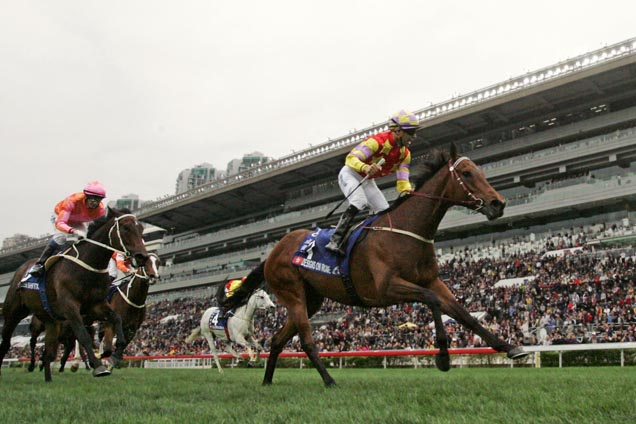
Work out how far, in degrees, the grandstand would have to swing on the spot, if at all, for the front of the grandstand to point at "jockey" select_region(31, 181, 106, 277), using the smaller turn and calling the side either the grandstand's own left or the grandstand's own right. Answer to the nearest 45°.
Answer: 0° — it already faces them

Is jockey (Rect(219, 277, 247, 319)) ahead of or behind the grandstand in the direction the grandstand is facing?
ahead

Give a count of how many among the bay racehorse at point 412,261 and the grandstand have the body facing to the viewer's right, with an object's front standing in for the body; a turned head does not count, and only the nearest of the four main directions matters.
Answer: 1

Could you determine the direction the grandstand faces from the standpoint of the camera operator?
facing the viewer and to the left of the viewer

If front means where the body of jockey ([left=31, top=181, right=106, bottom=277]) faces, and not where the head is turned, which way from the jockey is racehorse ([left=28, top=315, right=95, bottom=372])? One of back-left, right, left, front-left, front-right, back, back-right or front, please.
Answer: back-left

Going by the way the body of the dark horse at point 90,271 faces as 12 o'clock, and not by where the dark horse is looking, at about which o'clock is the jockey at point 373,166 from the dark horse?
The jockey is roughly at 12 o'clock from the dark horse.

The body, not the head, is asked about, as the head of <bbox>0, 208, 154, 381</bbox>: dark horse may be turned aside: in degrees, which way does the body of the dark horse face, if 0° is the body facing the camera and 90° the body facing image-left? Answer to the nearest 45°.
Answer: approximately 315°

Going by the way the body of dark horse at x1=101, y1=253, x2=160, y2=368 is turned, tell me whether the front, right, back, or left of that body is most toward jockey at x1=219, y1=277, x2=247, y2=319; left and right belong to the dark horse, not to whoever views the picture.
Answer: left

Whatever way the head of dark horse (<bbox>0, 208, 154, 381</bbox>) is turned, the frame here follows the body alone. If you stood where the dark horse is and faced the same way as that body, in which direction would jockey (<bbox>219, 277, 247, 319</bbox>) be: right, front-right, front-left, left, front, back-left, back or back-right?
left

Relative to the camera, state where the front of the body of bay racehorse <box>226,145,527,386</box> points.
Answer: to the viewer's right

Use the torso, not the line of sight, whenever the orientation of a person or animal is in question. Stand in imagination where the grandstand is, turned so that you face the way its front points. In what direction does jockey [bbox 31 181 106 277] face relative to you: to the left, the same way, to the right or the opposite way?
to the left

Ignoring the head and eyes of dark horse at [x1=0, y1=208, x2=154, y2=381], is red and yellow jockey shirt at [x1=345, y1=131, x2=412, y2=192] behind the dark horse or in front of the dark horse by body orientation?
in front

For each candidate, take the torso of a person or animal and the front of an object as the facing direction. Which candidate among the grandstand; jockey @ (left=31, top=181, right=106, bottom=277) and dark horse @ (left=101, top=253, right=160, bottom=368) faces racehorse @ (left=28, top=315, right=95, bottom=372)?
the grandstand

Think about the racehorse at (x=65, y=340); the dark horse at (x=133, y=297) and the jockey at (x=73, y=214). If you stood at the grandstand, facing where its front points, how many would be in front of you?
3
